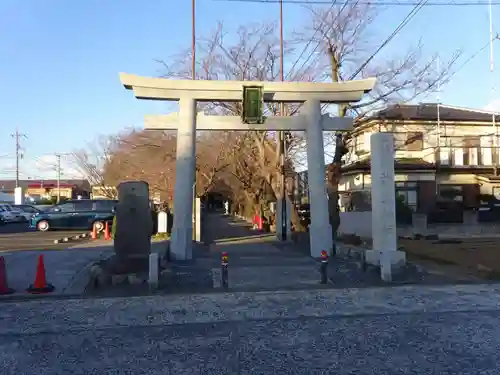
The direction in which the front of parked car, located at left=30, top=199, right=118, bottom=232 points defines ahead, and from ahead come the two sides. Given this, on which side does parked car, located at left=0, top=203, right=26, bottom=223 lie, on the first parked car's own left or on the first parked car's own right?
on the first parked car's own right

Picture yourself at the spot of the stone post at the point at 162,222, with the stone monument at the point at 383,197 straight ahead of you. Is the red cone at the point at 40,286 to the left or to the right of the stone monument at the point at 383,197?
right

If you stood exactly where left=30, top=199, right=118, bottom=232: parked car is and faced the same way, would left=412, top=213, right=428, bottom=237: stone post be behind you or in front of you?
behind

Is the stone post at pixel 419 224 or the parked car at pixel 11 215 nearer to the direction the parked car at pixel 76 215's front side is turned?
the parked car

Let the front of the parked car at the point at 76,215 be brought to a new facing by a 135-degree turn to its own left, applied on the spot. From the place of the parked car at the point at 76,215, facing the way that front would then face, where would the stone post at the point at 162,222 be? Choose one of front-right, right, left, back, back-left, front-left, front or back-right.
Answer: front

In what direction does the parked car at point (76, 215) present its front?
to the viewer's left

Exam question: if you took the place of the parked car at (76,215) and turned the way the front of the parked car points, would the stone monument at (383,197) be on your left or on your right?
on your left
